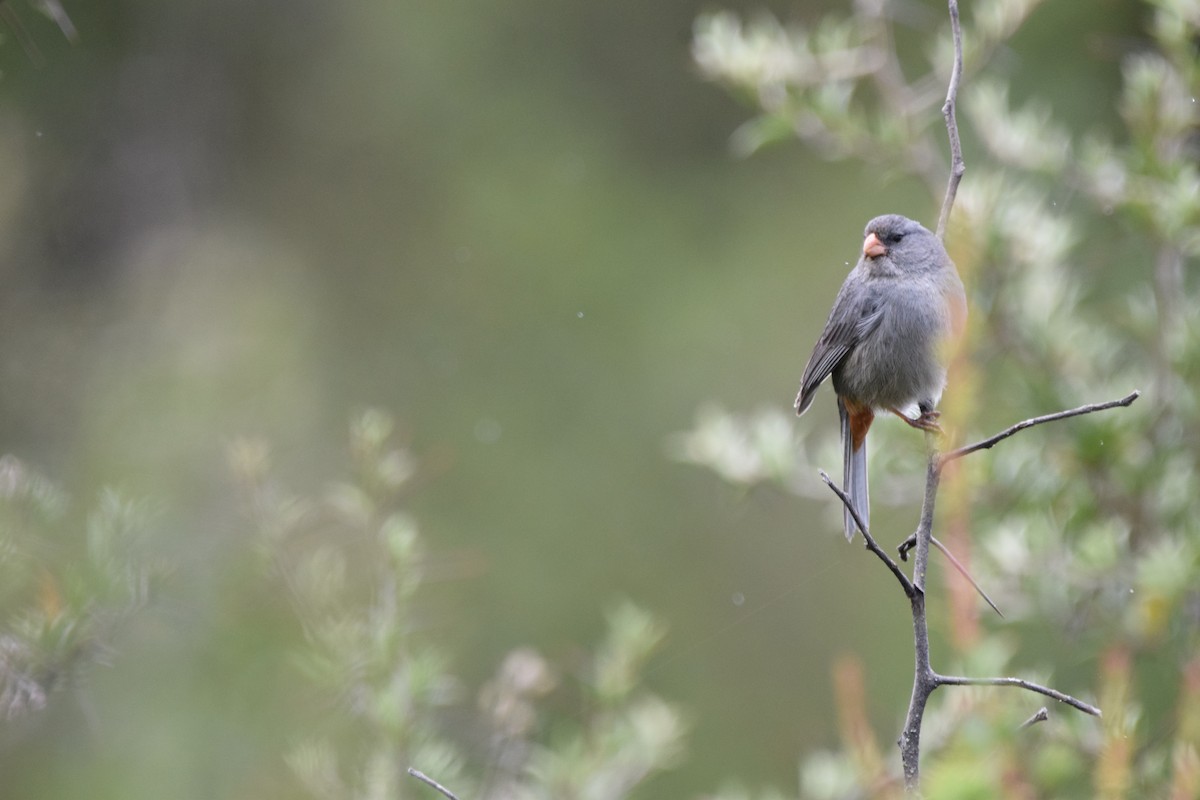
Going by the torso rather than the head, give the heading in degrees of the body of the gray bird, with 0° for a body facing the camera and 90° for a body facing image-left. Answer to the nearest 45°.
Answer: approximately 315°
